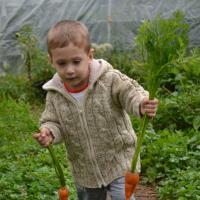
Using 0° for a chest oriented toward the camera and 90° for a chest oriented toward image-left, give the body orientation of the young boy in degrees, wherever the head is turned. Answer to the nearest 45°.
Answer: approximately 0°

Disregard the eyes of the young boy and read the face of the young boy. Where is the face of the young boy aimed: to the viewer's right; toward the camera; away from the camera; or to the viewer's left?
toward the camera
